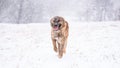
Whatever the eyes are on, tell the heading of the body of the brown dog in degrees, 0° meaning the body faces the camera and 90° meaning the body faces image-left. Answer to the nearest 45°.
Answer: approximately 0°
